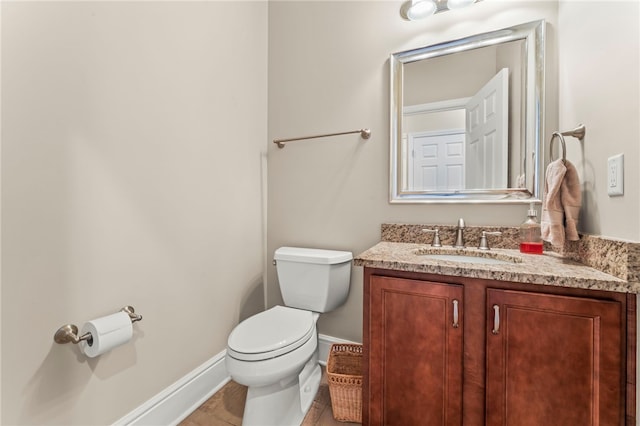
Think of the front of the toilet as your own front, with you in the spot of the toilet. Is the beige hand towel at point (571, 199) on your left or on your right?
on your left

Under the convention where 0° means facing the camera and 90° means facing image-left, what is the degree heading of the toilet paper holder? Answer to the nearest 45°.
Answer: approximately 315°
